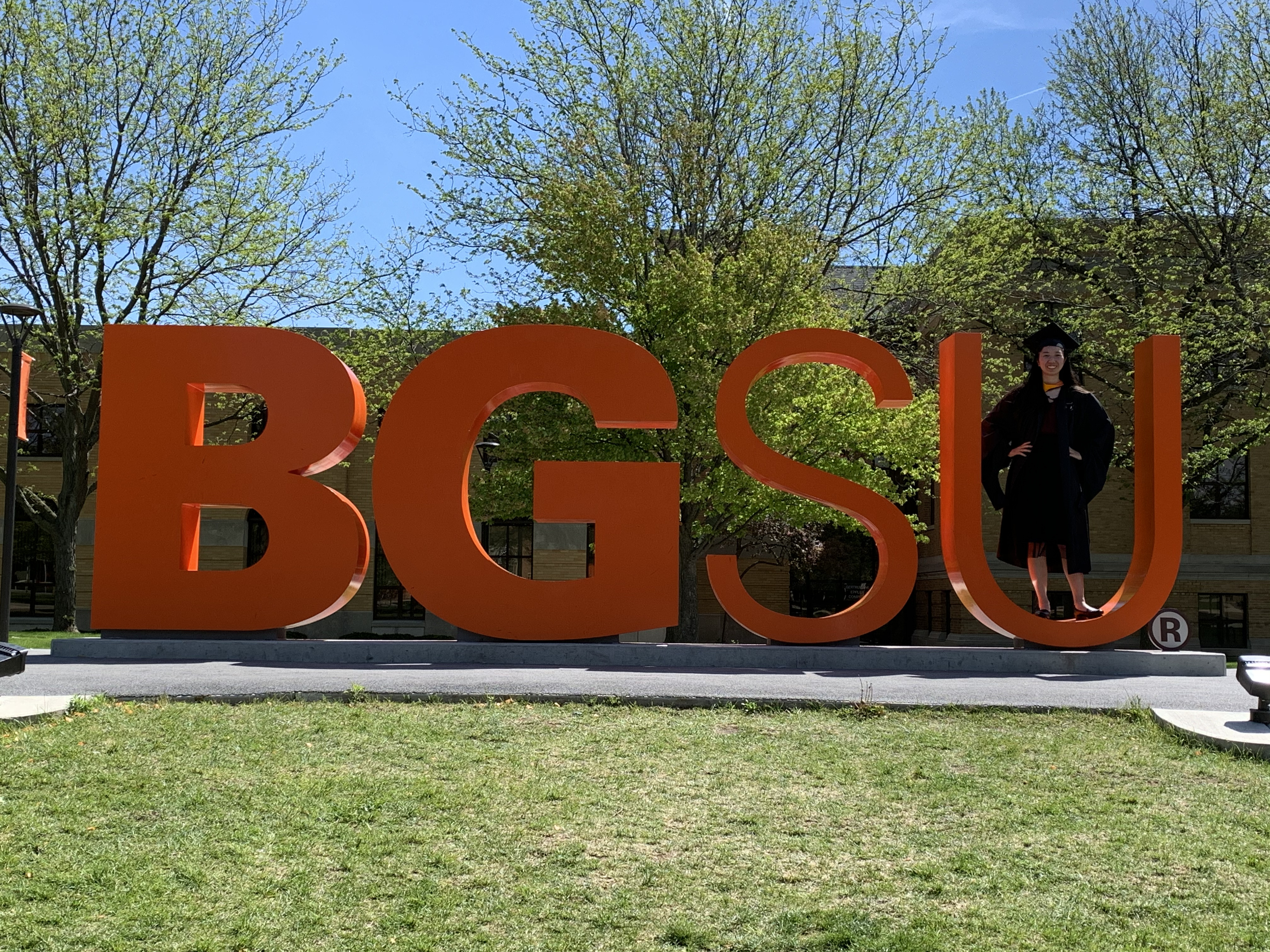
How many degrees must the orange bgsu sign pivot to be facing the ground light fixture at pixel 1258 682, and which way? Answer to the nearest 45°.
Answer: approximately 45° to its left

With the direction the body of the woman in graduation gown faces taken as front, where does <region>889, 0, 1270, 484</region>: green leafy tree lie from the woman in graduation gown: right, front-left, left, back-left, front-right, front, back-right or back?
back

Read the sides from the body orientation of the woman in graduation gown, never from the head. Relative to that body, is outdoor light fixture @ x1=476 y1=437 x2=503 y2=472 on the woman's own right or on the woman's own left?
on the woman's own right

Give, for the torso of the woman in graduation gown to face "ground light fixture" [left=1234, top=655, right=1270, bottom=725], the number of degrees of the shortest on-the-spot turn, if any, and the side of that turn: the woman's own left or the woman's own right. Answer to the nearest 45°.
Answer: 0° — they already face it

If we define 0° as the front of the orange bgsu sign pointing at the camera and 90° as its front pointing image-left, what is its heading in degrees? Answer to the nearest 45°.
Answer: approximately 0°

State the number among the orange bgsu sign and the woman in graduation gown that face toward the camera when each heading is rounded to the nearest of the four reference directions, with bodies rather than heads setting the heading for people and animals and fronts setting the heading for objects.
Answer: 2

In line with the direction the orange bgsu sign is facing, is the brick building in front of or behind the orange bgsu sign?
behind

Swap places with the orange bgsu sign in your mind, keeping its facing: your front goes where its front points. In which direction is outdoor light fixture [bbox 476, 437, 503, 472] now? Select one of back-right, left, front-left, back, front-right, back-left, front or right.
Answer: back
